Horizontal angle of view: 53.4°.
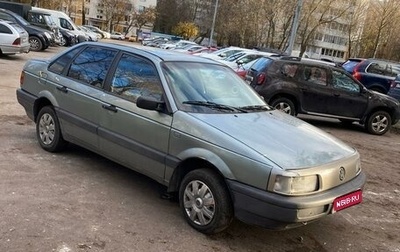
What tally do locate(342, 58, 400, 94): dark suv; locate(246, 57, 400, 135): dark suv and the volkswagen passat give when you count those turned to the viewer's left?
0

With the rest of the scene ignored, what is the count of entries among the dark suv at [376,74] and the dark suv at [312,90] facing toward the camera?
0

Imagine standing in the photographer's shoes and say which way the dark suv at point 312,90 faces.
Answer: facing to the right of the viewer

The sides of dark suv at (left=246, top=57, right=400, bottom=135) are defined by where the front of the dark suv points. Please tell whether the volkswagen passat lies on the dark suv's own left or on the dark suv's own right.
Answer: on the dark suv's own right

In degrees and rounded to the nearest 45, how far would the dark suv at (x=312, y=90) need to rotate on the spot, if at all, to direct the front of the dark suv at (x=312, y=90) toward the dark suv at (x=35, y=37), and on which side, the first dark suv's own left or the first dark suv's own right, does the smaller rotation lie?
approximately 135° to the first dark suv's own left

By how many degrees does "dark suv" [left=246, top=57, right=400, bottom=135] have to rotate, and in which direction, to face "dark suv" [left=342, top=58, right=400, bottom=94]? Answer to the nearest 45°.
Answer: approximately 90° to its left

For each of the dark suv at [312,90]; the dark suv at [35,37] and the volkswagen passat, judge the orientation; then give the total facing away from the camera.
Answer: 0

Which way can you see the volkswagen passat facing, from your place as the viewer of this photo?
facing the viewer and to the right of the viewer

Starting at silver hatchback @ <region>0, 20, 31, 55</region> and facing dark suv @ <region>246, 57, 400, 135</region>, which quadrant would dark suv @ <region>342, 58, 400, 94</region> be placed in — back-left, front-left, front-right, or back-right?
front-left
